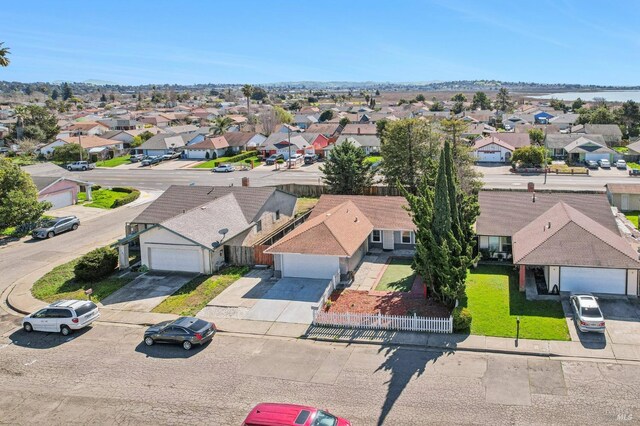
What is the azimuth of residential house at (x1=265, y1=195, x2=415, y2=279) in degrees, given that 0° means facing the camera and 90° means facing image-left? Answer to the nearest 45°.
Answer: approximately 0°

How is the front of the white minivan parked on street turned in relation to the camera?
facing away from the viewer and to the left of the viewer

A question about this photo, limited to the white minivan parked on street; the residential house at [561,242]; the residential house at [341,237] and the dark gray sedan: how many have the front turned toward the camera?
2

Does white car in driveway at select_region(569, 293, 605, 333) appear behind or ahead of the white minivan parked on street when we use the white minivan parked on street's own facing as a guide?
behind

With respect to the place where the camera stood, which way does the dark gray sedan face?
facing away from the viewer and to the left of the viewer

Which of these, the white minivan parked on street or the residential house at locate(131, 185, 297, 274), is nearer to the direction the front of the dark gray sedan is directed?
the white minivan parked on street

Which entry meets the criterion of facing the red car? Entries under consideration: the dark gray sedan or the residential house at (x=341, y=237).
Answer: the residential house
